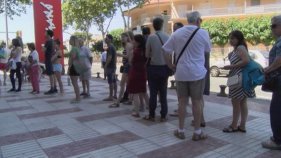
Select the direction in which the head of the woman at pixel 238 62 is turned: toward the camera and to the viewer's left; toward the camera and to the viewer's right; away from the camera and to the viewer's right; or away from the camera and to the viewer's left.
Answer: toward the camera and to the viewer's left

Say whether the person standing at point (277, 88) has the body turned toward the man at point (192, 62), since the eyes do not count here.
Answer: yes

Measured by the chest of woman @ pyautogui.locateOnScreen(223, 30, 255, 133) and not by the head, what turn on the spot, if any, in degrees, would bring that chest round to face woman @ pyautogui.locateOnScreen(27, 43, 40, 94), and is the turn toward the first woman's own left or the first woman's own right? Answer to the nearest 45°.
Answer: approximately 45° to the first woman's own right

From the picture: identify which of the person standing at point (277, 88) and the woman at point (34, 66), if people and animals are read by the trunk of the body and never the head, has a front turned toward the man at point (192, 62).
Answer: the person standing

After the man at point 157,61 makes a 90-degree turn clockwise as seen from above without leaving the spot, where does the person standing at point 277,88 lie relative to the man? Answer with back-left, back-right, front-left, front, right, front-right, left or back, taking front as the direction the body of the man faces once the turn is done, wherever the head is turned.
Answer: right

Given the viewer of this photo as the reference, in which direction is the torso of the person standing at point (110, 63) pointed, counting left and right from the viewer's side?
facing to the left of the viewer

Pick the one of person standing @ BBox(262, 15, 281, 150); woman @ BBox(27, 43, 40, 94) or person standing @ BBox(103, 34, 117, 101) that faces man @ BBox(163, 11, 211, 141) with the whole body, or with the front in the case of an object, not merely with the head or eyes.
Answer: person standing @ BBox(262, 15, 281, 150)

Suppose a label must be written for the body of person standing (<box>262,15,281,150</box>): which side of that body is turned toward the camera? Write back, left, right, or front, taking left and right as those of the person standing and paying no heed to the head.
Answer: left

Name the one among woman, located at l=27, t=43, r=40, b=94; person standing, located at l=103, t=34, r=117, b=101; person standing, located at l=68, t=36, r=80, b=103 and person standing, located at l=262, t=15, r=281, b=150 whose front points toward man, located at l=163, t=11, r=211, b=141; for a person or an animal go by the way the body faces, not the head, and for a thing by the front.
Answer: person standing, located at l=262, t=15, r=281, b=150

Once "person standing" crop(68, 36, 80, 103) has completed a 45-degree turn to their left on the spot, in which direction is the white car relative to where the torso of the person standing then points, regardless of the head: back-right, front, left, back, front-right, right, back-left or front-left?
back

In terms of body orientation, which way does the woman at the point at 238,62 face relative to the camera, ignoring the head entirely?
to the viewer's left

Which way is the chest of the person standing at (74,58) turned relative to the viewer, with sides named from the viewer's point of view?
facing to the left of the viewer

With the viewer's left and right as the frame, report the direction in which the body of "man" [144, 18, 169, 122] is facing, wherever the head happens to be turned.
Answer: facing away from the viewer and to the left of the viewer

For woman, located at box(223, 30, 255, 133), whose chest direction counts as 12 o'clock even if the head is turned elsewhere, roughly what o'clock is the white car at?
The white car is roughly at 3 o'clock from the woman.

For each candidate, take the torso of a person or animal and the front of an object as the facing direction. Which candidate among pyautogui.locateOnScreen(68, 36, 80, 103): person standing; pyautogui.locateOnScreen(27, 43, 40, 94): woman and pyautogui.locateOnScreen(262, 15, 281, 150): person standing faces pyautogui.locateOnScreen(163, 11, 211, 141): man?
pyautogui.locateOnScreen(262, 15, 281, 150): person standing

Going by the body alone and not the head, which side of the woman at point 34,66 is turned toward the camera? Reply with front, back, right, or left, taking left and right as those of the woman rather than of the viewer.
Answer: left
